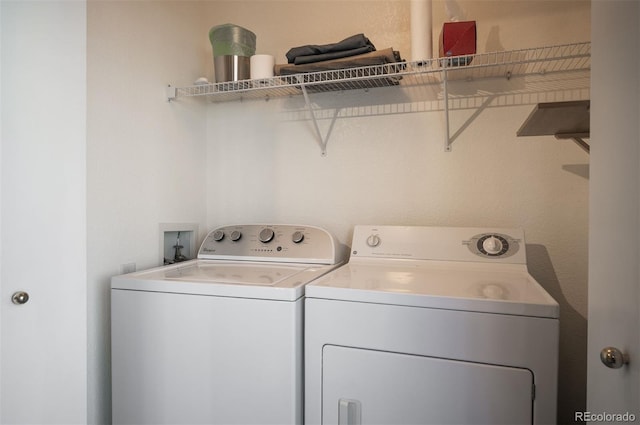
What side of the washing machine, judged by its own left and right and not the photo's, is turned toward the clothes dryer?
left

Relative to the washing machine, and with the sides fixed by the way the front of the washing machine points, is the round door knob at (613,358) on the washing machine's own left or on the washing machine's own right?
on the washing machine's own left

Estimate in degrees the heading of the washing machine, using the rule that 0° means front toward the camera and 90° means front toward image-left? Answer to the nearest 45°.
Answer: approximately 45°

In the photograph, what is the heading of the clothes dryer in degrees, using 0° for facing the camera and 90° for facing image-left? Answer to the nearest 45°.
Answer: approximately 0°
